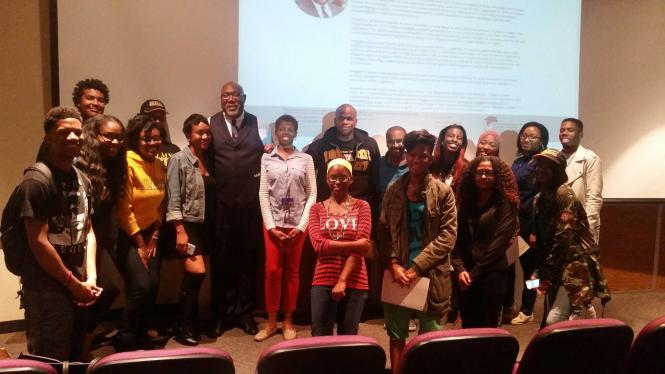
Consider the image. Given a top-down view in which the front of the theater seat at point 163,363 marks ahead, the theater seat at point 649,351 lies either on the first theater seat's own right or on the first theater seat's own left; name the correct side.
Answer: on the first theater seat's own right

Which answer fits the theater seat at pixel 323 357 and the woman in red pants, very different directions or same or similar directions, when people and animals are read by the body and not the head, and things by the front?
very different directions

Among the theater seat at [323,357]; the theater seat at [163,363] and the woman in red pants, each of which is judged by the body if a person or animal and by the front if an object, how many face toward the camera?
1

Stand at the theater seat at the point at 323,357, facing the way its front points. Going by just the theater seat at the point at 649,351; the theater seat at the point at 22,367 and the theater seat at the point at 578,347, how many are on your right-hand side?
2

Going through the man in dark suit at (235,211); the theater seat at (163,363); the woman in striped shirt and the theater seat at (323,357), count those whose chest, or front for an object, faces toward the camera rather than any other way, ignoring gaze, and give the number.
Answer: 2

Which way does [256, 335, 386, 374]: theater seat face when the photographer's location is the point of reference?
facing away from the viewer

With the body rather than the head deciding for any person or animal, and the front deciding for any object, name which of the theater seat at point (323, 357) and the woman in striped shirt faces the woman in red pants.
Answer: the theater seat

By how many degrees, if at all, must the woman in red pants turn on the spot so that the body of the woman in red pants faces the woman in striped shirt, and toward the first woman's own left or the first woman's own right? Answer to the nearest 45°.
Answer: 0° — they already face them

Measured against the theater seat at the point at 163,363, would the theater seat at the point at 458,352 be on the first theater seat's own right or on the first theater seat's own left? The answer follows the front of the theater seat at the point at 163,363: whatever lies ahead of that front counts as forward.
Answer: on the first theater seat's own right

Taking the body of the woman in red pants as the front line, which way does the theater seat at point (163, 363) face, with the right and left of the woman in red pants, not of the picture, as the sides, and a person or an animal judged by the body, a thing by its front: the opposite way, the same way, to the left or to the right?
the opposite way
